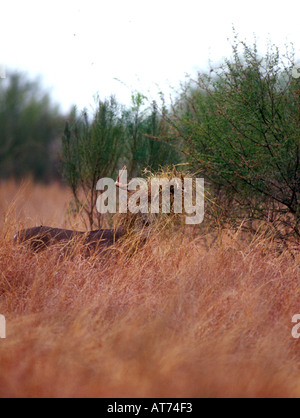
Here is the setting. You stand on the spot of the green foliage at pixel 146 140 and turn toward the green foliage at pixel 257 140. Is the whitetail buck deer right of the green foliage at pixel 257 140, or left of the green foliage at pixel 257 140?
right

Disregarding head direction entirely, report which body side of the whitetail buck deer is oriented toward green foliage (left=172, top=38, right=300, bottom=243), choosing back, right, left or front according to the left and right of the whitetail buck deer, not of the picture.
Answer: front

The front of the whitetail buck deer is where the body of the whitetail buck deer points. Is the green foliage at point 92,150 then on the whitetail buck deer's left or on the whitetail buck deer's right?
on the whitetail buck deer's left

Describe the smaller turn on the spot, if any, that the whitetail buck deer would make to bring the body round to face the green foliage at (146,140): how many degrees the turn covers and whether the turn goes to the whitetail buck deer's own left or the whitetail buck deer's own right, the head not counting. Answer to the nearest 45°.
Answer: approximately 45° to the whitetail buck deer's own left

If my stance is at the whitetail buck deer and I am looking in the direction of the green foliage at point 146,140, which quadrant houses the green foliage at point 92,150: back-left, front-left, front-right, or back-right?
front-left

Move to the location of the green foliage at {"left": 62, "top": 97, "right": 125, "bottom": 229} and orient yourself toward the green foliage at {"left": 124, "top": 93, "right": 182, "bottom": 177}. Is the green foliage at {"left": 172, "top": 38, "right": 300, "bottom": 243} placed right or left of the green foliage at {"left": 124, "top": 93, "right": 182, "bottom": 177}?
right

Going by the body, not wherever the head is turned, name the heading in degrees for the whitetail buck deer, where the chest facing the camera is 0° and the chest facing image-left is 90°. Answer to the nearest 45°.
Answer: approximately 270°

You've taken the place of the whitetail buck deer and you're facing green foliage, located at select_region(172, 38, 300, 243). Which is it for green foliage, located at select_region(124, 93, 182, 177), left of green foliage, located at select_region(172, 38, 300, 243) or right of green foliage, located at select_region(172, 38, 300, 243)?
left
